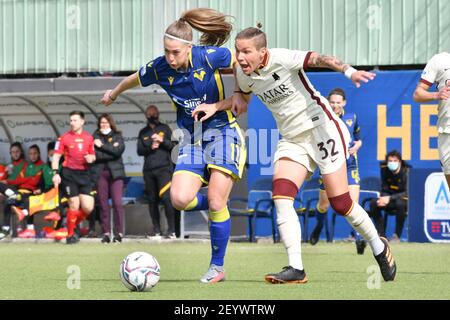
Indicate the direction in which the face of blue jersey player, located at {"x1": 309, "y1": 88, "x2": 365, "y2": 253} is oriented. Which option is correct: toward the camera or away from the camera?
toward the camera

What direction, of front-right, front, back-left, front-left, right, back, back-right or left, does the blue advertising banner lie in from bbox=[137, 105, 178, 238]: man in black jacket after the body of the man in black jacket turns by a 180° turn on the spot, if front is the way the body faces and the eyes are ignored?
right

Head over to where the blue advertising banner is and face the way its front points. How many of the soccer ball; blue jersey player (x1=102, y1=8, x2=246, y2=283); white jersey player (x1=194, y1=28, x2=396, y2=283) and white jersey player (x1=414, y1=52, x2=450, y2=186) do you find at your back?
0

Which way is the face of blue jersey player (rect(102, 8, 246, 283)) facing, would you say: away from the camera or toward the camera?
toward the camera

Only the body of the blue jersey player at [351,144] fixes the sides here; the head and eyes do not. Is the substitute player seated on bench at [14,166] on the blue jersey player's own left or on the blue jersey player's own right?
on the blue jersey player's own right

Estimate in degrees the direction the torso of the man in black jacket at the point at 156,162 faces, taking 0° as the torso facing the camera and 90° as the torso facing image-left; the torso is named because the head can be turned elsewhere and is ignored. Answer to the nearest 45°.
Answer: approximately 0°

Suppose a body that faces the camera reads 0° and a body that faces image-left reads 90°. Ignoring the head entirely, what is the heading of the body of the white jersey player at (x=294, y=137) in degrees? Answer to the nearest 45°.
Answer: approximately 45°

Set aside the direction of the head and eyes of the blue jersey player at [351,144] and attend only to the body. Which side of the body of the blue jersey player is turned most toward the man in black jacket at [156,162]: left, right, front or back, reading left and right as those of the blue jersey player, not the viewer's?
right

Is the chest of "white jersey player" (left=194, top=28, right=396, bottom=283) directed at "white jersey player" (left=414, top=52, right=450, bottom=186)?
no

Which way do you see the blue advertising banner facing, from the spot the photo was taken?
facing the viewer

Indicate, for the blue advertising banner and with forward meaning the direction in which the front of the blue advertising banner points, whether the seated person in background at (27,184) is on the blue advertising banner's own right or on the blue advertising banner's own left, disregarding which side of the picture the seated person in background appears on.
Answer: on the blue advertising banner's own right

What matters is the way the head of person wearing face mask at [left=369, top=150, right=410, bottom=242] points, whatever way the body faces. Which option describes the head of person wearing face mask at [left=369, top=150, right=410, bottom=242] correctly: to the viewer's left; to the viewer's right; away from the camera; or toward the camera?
toward the camera

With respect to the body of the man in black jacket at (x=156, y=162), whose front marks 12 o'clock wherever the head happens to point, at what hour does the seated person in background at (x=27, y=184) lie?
The seated person in background is roughly at 4 o'clock from the man in black jacket.

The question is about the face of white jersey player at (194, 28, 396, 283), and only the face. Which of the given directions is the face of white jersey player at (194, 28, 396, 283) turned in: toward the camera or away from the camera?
toward the camera

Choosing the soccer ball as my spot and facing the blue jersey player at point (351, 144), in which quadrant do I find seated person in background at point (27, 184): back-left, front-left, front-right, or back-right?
front-left

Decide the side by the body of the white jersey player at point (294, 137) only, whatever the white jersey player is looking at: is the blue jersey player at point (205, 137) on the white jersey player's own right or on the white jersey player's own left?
on the white jersey player's own right

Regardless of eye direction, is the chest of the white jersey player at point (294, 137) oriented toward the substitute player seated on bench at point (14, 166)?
no
